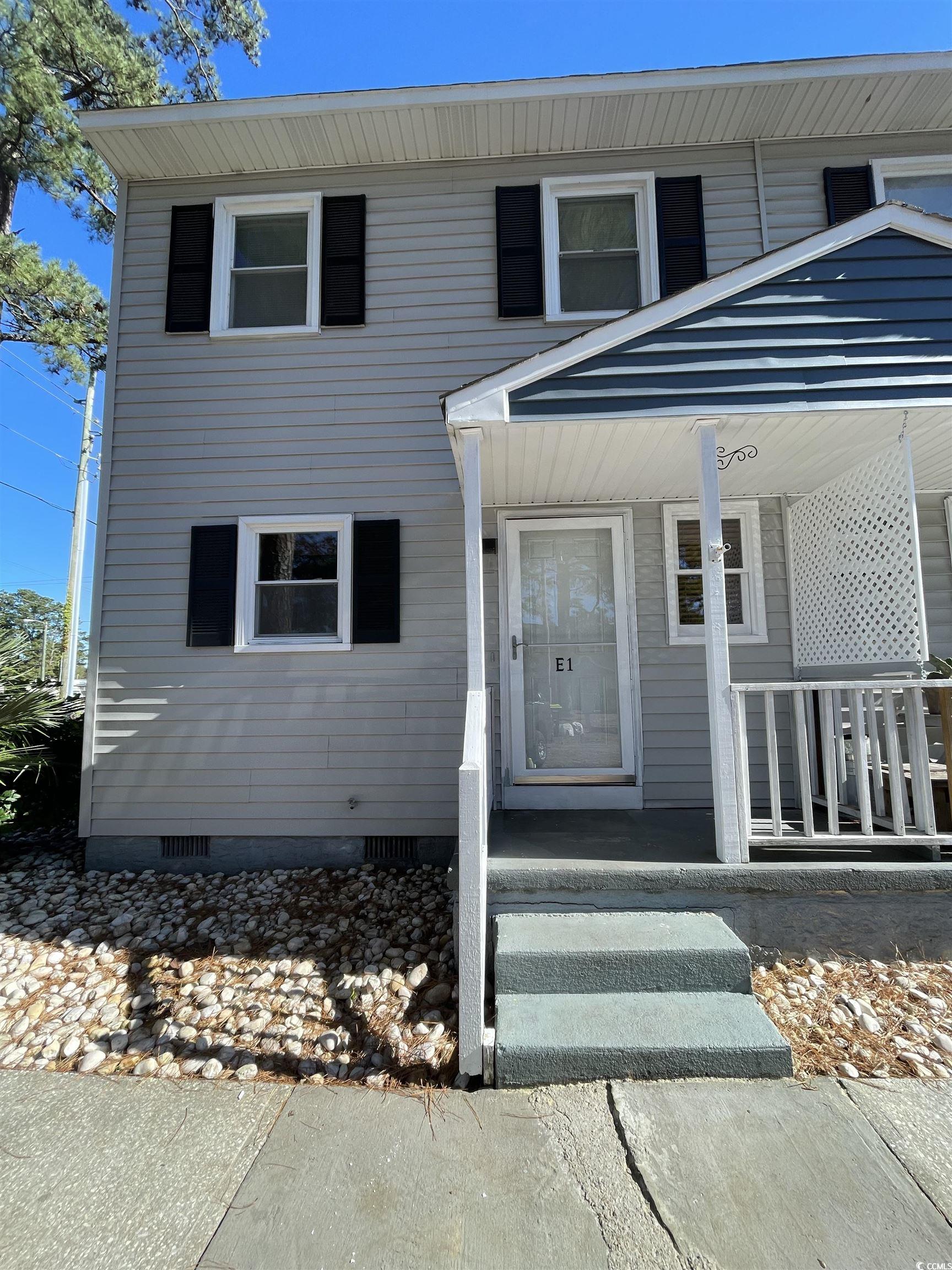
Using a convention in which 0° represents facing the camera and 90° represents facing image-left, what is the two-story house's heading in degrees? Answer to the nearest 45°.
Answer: approximately 0°

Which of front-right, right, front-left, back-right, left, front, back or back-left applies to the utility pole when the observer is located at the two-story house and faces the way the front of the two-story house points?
back-right
